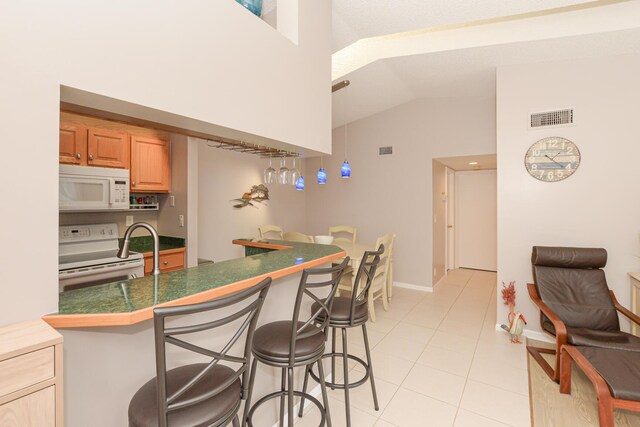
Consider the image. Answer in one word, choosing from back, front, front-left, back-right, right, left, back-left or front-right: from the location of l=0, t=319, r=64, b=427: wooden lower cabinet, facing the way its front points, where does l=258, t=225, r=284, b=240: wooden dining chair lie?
left

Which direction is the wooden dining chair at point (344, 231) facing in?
toward the camera

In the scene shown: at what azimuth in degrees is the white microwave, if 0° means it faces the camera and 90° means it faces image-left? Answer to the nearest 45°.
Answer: approximately 315°

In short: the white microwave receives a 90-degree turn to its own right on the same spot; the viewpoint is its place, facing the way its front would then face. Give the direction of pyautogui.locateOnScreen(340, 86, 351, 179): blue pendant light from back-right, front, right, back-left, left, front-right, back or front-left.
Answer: back-left

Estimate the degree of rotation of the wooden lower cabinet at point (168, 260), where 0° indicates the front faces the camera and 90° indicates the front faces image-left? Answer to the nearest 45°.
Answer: approximately 315°

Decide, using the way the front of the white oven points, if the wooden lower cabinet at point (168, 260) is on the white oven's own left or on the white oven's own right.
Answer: on the white oven's own left

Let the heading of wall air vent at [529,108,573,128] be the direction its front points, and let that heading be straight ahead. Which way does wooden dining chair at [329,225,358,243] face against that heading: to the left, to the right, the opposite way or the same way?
the same way

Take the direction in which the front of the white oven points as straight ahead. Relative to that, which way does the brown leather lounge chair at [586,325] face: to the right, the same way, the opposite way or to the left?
to the right

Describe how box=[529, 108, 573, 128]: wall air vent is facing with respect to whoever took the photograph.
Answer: facing the viewer and to the left of the viewer

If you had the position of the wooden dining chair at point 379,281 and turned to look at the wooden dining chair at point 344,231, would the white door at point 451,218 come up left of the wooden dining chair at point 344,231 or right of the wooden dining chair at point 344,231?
right
